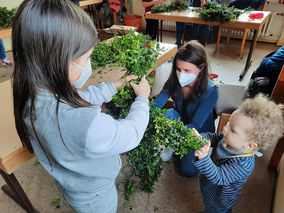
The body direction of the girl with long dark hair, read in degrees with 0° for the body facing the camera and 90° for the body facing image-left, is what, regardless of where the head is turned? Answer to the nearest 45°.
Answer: approximately 225°

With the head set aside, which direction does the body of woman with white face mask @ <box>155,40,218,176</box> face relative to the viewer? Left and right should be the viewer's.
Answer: facing the viewer and to the left of the viewer

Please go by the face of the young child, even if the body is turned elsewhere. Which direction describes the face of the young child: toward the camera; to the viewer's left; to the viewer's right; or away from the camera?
to the viewer's left

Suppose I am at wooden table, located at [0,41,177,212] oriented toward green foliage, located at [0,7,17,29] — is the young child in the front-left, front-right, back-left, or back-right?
back-right

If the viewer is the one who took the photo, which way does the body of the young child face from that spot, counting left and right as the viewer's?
facing to the left of the viewer

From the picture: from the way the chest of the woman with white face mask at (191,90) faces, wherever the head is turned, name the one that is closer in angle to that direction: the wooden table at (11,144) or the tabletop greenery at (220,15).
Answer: the wooden table

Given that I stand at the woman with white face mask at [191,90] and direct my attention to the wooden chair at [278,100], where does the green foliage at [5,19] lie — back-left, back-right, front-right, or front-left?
back-left

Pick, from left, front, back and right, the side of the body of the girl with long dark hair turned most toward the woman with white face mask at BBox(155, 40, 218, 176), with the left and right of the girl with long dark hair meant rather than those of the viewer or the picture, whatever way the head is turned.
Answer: front

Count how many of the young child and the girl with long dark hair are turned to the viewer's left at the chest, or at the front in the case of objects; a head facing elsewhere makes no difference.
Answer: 1

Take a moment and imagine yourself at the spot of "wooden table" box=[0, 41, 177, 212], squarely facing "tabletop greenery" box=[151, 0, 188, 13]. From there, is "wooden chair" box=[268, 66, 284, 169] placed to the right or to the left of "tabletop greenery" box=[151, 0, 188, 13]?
right

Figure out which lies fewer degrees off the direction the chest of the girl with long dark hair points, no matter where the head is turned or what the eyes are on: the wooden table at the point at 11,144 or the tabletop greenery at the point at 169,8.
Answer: the tabletop greenery

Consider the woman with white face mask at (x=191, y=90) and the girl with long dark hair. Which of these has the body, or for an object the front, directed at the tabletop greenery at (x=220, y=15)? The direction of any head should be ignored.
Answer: the girl with long dark hair

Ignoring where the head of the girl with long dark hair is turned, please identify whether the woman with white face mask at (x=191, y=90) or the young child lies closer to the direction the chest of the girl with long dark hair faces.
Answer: the woman with white face mask
